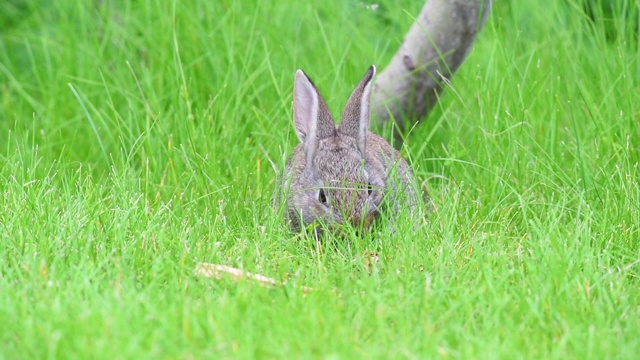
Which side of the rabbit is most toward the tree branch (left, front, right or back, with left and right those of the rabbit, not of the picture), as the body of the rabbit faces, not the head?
back

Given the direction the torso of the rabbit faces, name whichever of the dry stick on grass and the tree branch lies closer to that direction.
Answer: the dry stick on grass

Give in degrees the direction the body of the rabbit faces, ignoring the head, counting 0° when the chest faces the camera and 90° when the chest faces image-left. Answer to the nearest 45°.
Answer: approximately 0°

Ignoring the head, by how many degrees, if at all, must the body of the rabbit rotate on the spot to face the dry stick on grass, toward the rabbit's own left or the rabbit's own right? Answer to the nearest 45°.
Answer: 0° — it already faces it
